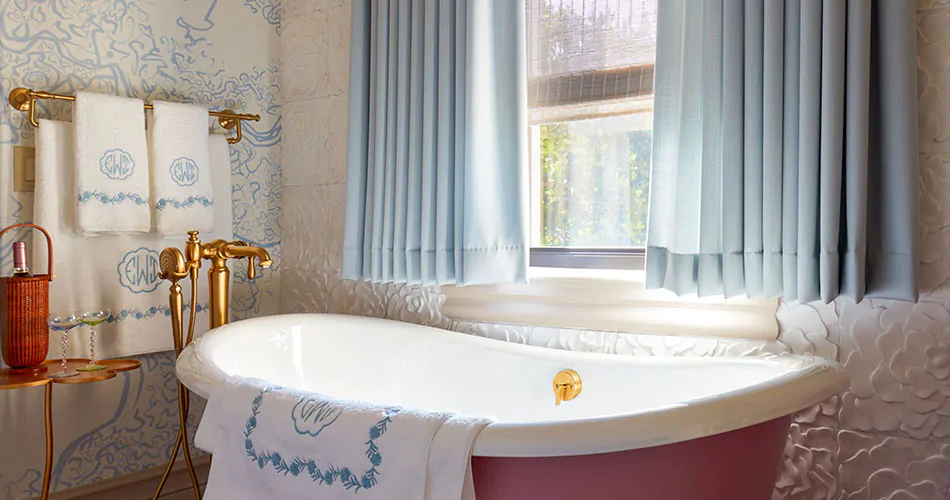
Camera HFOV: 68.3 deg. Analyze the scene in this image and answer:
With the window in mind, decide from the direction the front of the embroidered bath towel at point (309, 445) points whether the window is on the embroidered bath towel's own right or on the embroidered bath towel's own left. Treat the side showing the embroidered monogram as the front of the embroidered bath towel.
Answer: on the embroidered bath towel's own left

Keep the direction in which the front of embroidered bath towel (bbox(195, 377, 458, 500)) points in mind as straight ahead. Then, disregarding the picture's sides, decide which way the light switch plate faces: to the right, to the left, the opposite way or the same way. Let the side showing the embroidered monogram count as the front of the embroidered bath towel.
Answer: to the left

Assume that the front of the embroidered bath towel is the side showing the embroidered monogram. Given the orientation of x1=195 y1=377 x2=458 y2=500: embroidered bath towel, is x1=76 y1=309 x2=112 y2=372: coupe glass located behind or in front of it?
behind

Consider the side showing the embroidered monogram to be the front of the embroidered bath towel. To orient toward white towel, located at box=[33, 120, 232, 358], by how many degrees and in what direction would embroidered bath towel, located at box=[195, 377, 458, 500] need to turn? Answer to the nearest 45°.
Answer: approximately 135° to its right

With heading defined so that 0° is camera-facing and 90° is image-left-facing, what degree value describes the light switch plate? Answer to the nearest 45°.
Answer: approximately 315°

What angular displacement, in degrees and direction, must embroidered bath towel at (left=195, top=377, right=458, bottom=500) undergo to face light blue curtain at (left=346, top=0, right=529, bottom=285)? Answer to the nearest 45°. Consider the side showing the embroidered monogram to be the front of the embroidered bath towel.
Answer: approximately 180°

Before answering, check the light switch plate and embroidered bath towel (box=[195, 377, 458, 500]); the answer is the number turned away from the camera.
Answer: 0

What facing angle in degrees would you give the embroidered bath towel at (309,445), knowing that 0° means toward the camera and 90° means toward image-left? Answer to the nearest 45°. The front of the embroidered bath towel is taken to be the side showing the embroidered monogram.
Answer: approximately 0°

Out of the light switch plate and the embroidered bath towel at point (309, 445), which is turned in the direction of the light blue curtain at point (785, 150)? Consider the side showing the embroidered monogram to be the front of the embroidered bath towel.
the light switch plate

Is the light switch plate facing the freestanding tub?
yes

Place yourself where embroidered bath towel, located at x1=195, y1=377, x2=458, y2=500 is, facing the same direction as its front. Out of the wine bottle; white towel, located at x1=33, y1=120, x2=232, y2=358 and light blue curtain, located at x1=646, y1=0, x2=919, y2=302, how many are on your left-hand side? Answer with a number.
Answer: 1
